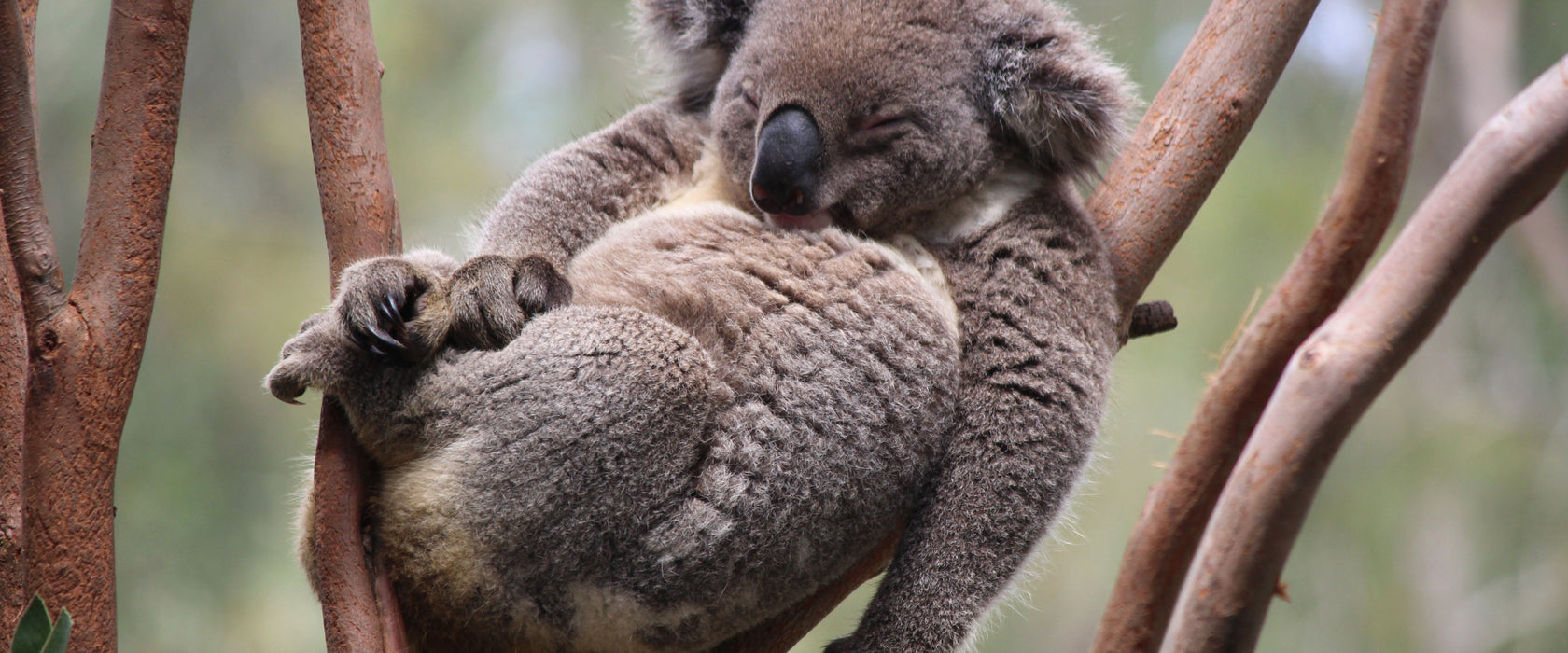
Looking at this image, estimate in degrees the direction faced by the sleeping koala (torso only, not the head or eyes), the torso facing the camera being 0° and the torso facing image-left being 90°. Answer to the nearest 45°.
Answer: approximately 45°

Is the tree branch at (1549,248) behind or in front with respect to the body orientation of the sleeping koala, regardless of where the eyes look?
behind

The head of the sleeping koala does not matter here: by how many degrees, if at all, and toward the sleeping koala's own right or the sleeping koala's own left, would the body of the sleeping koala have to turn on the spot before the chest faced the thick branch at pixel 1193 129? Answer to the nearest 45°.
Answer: approximately 135° to the sleeping koala's own left

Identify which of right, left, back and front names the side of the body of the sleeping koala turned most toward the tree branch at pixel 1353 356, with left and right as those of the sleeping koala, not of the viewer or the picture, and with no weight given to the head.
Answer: left

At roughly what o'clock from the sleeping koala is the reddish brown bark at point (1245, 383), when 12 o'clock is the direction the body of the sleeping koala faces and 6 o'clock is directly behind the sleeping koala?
The reddish brown bark is roughly at 9 o'clock from the sleeping koala.
